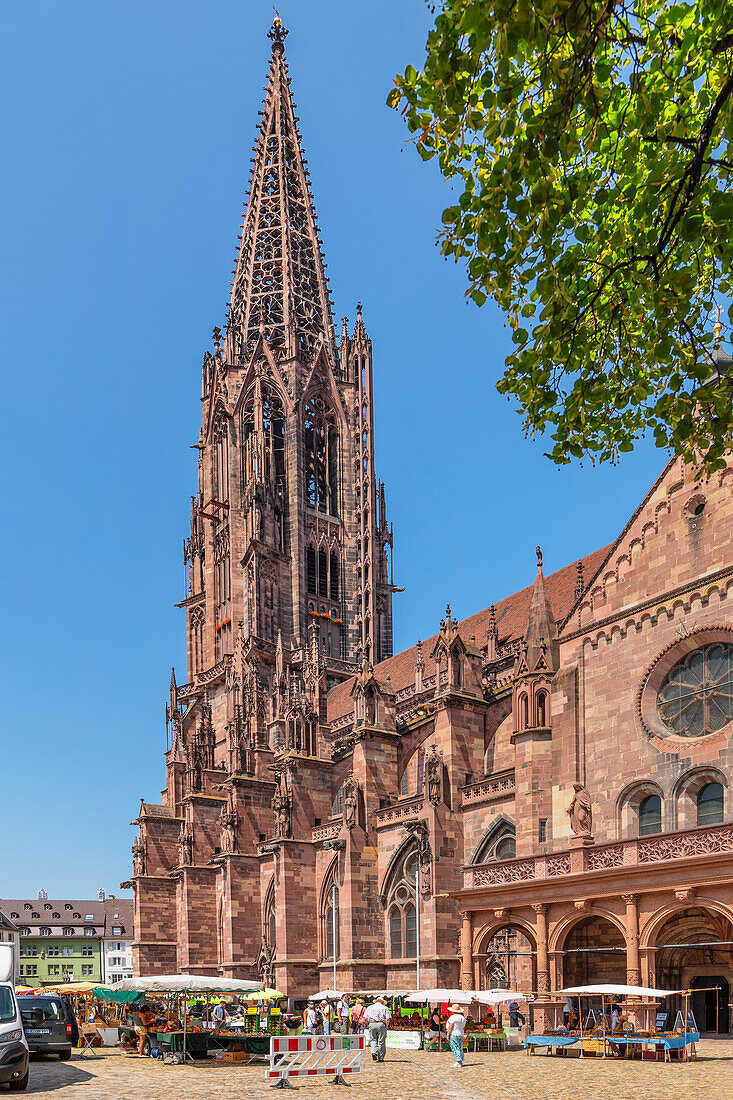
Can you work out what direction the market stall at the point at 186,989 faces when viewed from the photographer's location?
facing the viewer

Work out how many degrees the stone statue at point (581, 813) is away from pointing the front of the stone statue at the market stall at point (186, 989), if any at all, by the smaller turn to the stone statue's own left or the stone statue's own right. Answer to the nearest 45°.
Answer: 0° — it already faces it

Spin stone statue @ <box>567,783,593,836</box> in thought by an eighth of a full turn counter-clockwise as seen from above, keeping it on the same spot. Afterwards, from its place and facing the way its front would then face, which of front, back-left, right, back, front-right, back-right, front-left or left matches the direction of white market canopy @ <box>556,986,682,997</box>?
front

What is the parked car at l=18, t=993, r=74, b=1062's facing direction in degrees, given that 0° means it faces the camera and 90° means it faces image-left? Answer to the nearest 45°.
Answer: approximately 180°

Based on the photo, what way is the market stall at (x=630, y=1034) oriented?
toward the camera

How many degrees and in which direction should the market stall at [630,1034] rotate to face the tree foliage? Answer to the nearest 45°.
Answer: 0° — it already faces it

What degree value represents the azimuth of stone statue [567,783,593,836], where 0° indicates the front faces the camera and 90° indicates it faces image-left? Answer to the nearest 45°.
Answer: approximately 45°

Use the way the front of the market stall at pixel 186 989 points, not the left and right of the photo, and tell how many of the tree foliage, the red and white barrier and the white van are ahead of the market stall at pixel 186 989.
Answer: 3

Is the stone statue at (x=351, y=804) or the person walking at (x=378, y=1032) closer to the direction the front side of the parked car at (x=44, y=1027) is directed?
the stone statue

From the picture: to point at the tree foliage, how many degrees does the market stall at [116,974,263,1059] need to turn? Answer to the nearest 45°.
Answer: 0° — it already faces it
